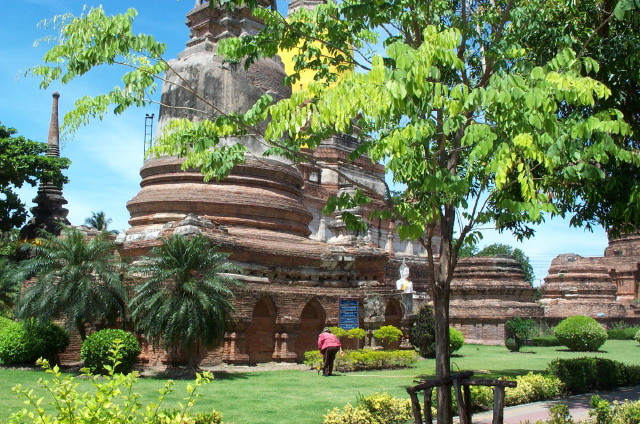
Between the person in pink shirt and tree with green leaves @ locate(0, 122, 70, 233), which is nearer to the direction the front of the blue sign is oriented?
the person in pink shirt

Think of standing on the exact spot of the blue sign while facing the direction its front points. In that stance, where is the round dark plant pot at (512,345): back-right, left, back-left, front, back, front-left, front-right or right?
back-left

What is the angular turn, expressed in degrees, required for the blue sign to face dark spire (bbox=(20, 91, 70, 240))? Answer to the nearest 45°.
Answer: approximately 135° to its right

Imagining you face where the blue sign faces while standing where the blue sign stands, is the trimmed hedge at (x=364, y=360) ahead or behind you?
ahead

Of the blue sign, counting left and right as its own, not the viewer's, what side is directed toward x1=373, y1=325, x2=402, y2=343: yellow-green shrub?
left

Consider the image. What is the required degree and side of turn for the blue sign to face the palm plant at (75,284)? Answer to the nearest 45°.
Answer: approximately 45° to its right

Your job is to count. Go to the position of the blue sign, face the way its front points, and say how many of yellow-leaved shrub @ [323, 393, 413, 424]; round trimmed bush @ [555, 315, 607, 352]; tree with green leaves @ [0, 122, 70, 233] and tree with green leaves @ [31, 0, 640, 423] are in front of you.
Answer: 2

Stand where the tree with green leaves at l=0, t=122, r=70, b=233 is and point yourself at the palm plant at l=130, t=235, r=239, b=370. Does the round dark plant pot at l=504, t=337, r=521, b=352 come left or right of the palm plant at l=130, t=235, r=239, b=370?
left

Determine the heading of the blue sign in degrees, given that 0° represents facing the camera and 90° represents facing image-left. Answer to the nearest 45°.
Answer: approximately 0°

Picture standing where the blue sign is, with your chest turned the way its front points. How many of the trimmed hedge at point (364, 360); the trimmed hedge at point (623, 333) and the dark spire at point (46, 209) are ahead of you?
1

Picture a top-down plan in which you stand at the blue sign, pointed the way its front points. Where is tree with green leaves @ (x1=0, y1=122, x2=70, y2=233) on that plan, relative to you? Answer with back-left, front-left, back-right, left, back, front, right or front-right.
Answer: back-right

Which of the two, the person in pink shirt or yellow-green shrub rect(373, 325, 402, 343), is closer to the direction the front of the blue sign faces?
the person in pink shirt

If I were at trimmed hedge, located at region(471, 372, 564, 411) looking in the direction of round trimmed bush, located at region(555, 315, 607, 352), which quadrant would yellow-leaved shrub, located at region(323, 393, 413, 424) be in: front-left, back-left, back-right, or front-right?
back-left

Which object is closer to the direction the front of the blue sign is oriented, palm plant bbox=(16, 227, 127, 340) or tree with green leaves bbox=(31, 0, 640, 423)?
the tree with green leaves

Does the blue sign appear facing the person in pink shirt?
yes

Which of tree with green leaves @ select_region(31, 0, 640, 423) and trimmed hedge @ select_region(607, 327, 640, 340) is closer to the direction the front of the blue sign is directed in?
the tree with green leaves

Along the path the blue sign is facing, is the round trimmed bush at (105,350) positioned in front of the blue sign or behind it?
in front
